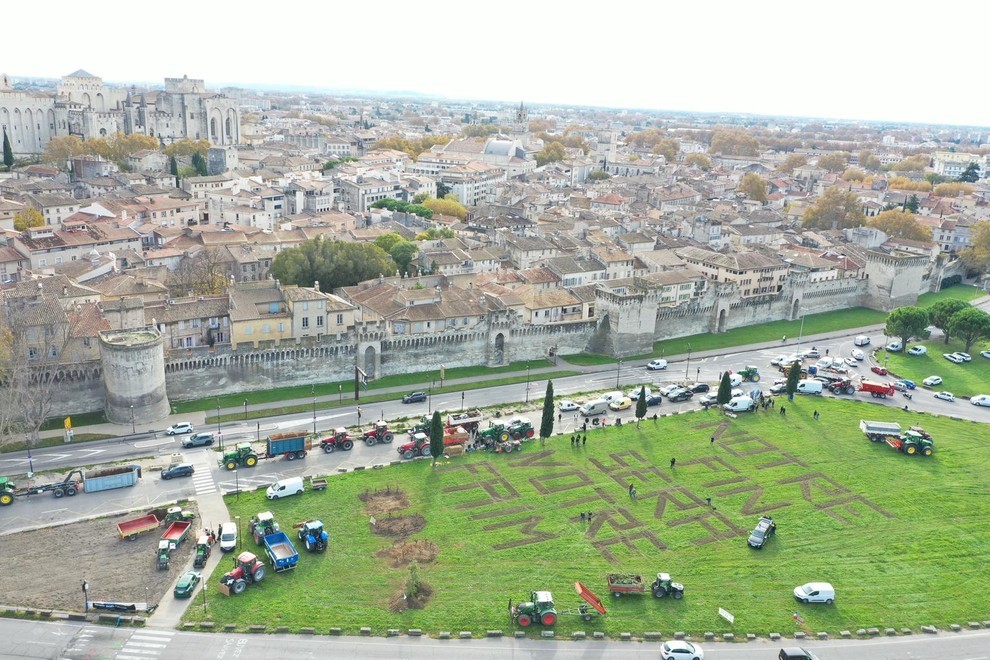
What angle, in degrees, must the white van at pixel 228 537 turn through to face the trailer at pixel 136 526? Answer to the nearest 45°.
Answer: approximately 135° to its right

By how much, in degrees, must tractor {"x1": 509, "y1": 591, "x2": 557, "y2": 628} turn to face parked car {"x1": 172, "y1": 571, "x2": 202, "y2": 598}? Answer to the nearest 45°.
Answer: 0° — it already faces it

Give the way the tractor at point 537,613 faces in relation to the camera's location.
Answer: facing to the left of the viewer

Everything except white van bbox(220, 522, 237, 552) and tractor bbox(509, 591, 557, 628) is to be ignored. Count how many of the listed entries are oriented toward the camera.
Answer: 1

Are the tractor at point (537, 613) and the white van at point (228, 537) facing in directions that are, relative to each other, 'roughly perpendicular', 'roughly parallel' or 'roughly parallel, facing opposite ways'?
roughly perpendicular

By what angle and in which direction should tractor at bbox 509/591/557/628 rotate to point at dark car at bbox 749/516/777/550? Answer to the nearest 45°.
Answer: approximately 135° to its right

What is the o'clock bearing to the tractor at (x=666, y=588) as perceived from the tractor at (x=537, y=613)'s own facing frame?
the tractor at (x=666, y=588) is roughly at 5 o'clock from the tractor at (x=537, y=613).

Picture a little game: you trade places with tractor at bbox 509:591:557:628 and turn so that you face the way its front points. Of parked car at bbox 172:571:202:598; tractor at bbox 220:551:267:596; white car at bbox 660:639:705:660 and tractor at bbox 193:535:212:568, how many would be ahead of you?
3

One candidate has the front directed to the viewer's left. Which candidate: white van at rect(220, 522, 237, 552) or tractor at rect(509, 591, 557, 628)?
the tractor

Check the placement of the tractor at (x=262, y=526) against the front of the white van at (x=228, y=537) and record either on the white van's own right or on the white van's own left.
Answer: on the white van's own left

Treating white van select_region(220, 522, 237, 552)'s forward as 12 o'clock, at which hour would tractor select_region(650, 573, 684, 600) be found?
The tractor is roughly at 10 o'clock from the white van.

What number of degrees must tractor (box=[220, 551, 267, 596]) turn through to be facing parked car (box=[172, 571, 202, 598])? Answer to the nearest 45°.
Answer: approximately 45° to its right

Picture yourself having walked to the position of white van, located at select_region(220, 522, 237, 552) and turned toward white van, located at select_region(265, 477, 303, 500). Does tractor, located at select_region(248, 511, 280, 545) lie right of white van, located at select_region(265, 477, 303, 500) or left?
right

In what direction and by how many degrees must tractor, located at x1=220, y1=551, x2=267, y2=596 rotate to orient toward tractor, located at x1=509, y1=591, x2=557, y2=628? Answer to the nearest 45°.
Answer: approximately 90° to its left
